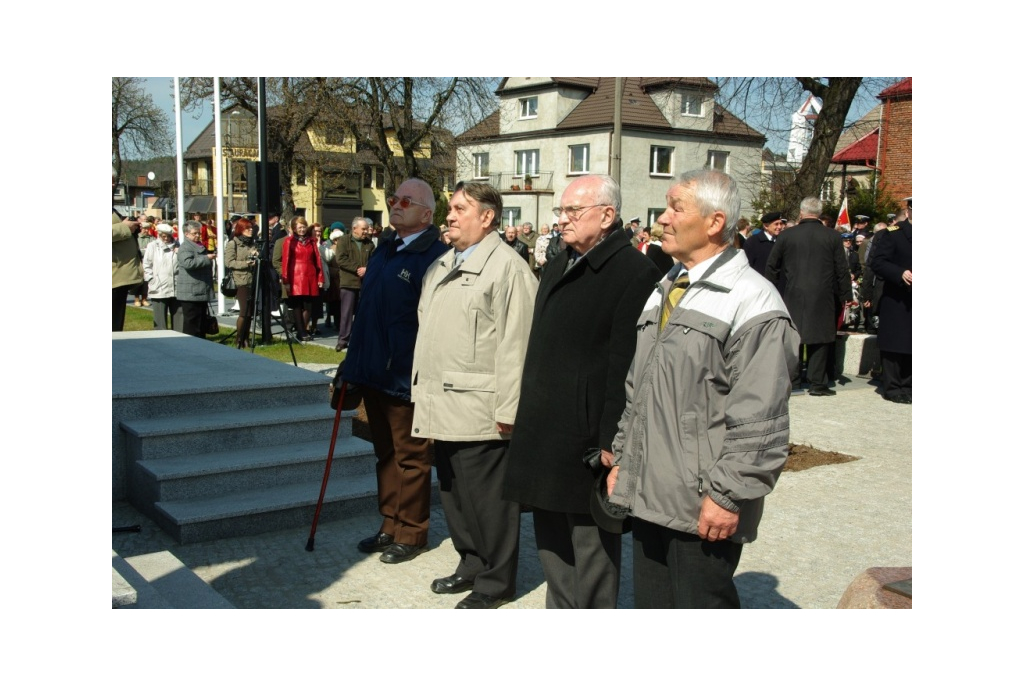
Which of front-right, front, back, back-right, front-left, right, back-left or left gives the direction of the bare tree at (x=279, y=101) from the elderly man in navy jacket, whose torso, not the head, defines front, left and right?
back-right

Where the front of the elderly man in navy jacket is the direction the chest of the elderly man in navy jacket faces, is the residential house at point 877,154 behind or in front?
behind

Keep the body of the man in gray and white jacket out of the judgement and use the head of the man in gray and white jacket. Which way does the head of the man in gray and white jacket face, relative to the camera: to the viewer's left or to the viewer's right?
to the viewer's left

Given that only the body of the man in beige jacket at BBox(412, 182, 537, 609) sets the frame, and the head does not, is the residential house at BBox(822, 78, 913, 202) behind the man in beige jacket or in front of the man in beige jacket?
behind

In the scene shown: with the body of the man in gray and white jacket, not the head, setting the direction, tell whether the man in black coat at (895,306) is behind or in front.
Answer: behind

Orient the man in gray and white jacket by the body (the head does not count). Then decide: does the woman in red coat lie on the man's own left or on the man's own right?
on the man's own right
